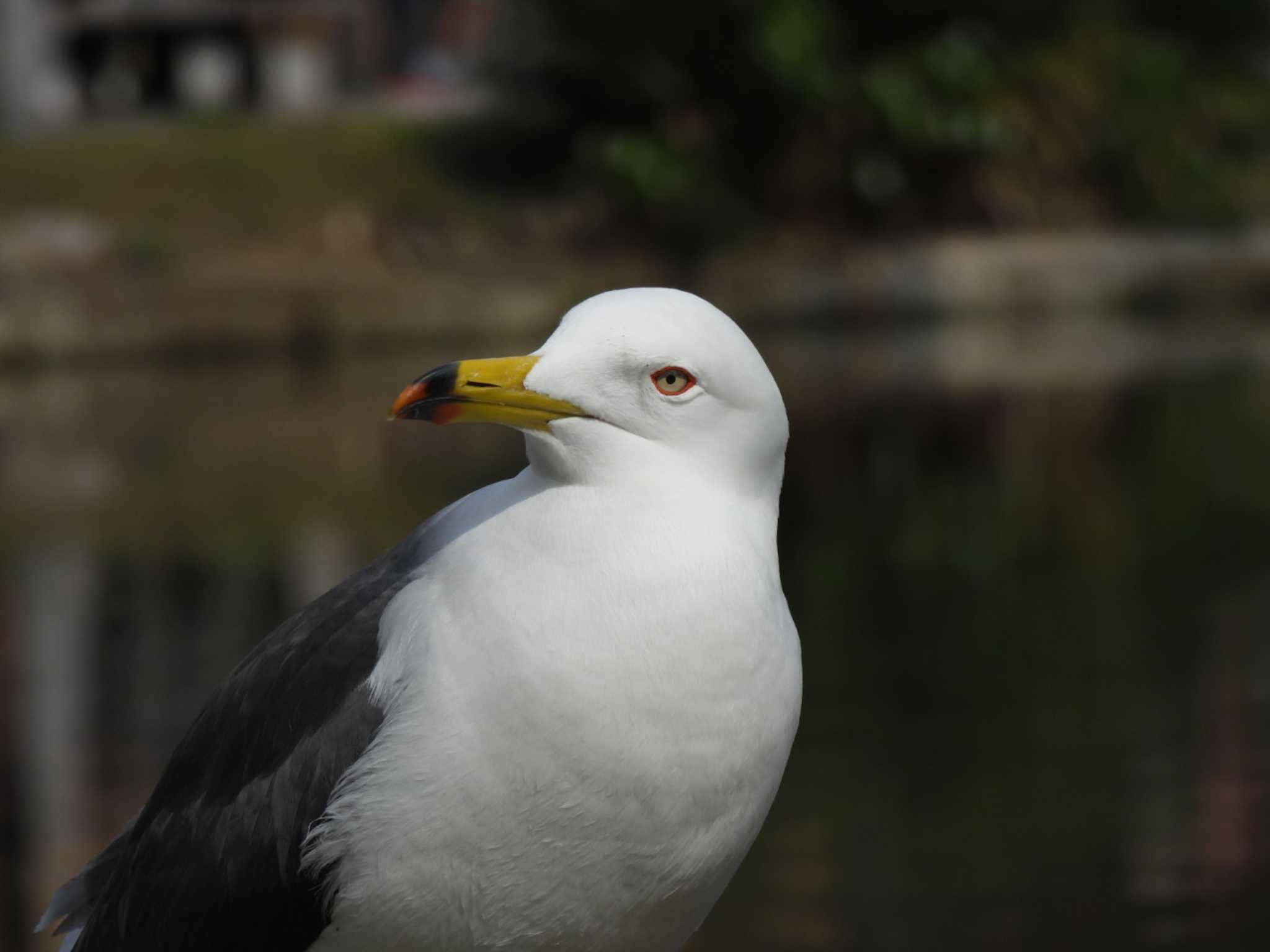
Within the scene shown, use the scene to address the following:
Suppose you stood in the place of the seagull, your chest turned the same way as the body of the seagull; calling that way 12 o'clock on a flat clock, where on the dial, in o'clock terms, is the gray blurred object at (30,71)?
The gray blurred object is roughly at 7 o'clock from the seagull.

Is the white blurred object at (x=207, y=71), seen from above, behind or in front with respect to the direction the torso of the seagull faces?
behind

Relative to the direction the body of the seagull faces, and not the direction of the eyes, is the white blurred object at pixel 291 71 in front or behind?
behind

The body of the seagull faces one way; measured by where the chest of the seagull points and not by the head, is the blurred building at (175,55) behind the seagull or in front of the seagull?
behind

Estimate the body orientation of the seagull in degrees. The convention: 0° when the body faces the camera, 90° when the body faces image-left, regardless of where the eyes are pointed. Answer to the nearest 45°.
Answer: approximately 315°
